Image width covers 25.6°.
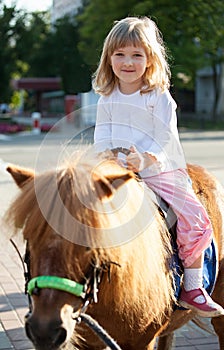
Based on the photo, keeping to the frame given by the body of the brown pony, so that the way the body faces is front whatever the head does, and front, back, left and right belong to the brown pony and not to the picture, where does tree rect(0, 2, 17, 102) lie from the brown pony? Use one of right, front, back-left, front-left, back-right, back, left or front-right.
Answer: back-right

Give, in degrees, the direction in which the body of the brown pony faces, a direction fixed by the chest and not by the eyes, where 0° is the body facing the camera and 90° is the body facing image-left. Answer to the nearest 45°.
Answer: approximately 45°
